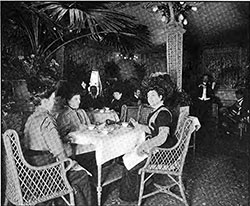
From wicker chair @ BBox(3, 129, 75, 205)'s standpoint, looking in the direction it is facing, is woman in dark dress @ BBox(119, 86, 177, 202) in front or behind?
in front

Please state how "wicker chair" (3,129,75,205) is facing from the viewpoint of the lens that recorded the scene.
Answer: facing away from the viewer and to the right of the viewer

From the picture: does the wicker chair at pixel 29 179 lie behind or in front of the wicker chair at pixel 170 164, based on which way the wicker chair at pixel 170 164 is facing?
in front

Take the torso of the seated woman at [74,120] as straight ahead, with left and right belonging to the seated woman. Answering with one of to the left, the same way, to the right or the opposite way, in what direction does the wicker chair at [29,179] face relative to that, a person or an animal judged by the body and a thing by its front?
to the left

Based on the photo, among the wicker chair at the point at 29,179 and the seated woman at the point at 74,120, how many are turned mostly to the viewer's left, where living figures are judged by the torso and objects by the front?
0

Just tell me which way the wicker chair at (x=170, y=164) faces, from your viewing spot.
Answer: facing to the left of the viewer

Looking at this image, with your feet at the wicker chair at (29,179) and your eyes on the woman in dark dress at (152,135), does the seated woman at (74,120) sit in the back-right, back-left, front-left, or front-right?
front-left

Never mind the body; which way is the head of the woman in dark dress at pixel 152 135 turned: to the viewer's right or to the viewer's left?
to the viewer's left

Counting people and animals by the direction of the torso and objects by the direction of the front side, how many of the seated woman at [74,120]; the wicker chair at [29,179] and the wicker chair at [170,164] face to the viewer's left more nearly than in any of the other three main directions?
1

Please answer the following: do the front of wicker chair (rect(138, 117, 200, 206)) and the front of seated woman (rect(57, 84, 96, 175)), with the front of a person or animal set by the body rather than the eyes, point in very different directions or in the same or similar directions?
very different directions

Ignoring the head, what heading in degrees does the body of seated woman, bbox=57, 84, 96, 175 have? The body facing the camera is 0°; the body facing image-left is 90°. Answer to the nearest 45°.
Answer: approximately 315°
